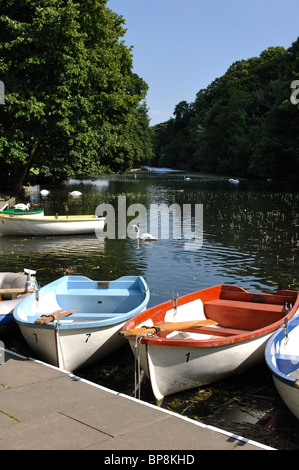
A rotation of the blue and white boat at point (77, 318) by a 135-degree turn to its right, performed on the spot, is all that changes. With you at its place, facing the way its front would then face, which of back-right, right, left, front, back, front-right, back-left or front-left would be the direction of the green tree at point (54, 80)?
front

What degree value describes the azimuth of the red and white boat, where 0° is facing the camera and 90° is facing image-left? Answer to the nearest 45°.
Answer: approximately 45°

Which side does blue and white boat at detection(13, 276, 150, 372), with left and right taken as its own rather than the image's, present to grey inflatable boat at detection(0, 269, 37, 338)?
right
